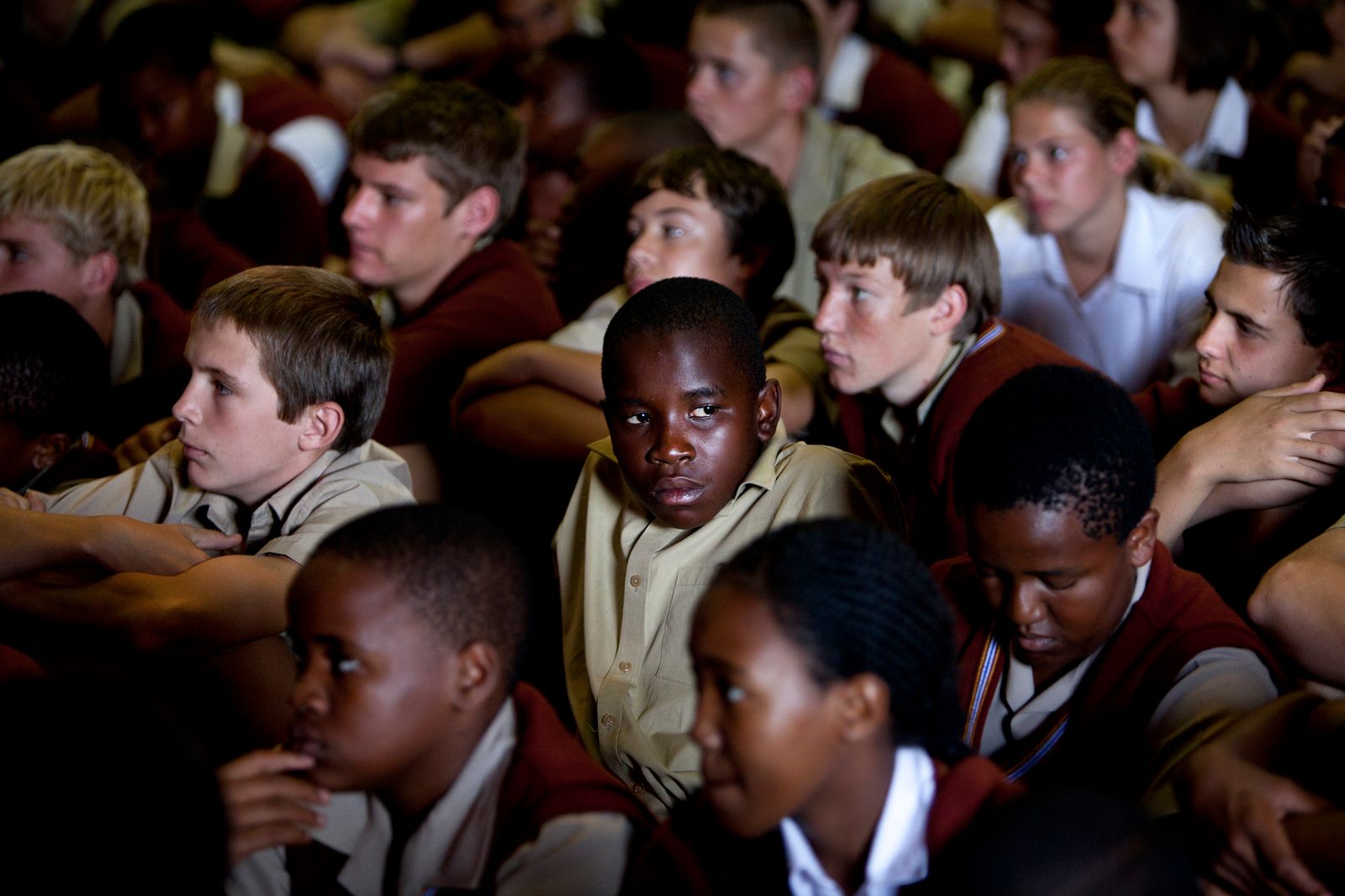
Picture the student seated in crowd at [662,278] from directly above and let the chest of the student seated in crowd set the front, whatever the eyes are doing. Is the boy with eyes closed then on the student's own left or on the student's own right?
on the student's own left

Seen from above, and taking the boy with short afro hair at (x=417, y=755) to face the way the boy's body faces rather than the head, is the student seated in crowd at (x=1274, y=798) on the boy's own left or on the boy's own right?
on the boy's own left

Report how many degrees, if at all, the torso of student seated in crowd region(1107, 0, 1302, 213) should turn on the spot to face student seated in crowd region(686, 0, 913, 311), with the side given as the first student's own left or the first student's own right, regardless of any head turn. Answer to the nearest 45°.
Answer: approximately 45° to the first student's own right

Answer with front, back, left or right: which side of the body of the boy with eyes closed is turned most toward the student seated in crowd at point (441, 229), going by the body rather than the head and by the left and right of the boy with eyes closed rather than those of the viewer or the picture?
right

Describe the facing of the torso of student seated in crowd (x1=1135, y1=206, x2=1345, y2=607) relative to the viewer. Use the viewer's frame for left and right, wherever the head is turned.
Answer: facing the viewer and to the left of the viewer

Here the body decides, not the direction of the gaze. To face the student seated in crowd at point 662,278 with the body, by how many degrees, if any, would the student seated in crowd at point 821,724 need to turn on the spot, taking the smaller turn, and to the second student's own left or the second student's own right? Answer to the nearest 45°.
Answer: approximately 135° to the second student's own right

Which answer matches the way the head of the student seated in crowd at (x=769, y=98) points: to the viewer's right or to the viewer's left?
to the viewer's left

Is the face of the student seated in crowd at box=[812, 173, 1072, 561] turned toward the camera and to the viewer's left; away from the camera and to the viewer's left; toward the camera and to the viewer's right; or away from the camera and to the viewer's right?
toward the camera and to the viewer's left

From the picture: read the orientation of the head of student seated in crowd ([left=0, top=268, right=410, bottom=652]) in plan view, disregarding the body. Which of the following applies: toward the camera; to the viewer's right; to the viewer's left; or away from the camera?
to the viewer's left

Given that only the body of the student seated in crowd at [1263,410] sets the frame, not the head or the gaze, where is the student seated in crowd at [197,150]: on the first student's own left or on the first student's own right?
on the first student's own right

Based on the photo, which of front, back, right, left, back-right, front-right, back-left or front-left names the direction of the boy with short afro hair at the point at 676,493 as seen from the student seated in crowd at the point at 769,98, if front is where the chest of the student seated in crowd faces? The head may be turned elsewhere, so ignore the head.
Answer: front-left

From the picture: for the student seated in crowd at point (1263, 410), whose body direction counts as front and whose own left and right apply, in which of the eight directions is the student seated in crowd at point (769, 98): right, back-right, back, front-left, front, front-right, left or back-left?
right

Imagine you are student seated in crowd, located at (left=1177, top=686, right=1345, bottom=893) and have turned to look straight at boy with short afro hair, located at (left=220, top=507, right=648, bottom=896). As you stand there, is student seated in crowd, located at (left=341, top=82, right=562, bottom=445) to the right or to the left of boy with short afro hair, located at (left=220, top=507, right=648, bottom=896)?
right

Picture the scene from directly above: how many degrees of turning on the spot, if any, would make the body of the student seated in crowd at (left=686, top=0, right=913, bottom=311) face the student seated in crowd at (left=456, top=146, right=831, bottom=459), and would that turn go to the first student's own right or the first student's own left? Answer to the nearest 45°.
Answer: approximately 45° to the first student's own left

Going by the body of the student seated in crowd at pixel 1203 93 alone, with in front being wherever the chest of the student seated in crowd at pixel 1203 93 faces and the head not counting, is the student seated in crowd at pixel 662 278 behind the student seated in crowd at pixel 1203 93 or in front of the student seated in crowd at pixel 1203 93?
in front
